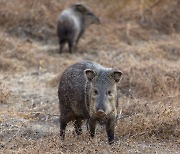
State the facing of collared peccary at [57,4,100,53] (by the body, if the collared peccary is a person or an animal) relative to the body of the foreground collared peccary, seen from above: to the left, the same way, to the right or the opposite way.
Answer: to the left

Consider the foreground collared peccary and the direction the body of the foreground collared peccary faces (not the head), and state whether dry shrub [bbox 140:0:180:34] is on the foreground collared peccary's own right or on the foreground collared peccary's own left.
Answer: on the foreground collared peccary's own left

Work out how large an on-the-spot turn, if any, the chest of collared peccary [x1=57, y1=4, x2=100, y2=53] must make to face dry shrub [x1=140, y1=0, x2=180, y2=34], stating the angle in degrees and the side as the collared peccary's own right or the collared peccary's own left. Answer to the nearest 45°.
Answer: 0° — it already faces it

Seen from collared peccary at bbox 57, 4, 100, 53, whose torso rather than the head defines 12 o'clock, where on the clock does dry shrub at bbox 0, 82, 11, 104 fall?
The dry shrub is roughly at 5 o'clock from the collared peccary.

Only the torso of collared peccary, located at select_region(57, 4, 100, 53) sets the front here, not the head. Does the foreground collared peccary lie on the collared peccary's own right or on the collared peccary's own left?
on the collared peccary's own right

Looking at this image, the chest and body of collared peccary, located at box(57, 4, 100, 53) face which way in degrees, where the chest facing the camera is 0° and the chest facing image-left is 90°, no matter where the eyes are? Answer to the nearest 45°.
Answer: approximately 225°

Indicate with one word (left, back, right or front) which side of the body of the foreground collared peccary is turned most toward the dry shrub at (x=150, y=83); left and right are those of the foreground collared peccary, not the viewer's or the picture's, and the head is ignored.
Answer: left

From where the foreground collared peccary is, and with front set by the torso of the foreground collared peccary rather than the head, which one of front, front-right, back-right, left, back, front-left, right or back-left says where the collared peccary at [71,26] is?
back-left

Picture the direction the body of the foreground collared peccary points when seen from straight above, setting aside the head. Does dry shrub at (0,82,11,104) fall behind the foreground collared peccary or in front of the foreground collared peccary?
behind

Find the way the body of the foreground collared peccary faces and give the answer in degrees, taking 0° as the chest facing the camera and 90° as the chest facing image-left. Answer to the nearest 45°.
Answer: approximately 315°
